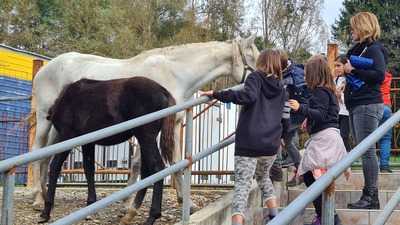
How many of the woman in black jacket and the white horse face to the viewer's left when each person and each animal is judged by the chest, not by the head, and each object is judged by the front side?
1

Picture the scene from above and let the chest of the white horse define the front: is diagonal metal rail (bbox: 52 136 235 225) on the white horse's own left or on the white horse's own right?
on the white horse's own right

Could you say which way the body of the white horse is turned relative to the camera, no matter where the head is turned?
to the viewer's right

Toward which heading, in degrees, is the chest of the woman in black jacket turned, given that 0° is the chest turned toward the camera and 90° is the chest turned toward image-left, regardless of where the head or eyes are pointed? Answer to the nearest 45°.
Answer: approximately 90°

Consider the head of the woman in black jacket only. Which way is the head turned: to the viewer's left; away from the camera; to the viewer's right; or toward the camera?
to the viewer's left

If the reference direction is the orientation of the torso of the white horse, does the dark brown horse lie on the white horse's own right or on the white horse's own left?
on the white horse's own right

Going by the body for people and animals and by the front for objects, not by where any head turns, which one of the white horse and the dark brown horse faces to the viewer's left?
the dark brown horse

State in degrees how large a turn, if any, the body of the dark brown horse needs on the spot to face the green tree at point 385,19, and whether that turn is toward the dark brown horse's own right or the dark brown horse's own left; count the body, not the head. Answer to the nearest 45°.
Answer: approximately 135° to the dark brown horse's own right

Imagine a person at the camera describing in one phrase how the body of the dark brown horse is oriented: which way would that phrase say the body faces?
to the viewer's left

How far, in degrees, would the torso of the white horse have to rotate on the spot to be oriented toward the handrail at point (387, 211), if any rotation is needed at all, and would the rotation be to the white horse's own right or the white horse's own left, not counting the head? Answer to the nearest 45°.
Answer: approximately 45° to the white horse's own right
